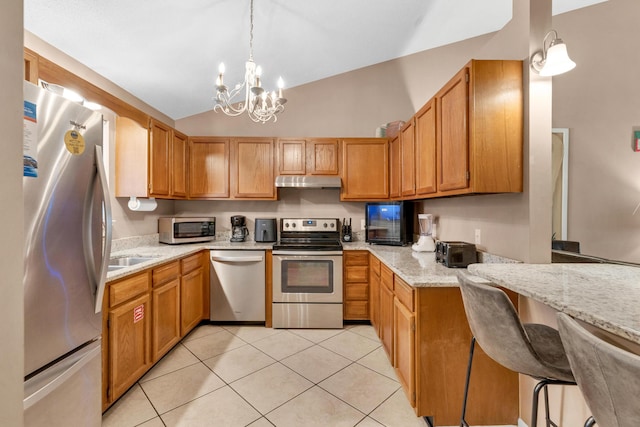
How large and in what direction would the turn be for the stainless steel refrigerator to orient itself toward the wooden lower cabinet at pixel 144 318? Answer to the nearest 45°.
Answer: approximately 90° to its left

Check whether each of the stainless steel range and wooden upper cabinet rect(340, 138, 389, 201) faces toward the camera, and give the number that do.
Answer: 2

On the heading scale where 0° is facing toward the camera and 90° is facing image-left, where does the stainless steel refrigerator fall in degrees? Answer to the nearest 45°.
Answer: approximately 315°

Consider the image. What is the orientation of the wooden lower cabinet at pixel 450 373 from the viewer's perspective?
to the viewer's left

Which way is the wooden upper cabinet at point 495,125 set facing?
to the viewer's left

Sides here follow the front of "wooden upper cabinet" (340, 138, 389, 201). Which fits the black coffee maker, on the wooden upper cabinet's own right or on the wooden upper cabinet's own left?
on the wooden upper cabinet's own right

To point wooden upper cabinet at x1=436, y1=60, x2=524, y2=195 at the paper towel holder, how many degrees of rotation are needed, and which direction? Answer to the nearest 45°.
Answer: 0° — it already faces it

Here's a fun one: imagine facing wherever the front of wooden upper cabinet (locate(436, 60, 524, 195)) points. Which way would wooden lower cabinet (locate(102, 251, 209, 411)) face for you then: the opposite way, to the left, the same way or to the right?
the opposite way

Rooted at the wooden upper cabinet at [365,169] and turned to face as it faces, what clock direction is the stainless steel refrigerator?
The stainless steel refrigerator is roughly at 1 o'clock from the wooden upper cabinet.

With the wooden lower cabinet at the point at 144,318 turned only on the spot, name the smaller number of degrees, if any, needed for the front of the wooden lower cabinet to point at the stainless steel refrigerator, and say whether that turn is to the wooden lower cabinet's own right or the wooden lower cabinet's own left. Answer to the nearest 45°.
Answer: approximately 45° to the wooden lower cabinet's own right

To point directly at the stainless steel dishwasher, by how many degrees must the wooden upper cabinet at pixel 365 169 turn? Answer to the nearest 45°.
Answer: approximately 45° to its right
